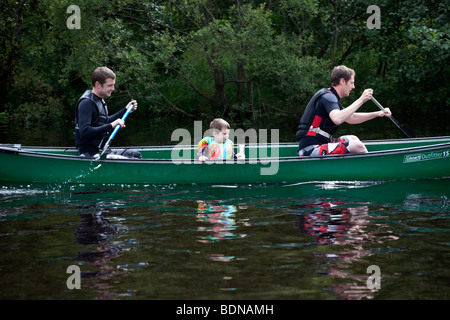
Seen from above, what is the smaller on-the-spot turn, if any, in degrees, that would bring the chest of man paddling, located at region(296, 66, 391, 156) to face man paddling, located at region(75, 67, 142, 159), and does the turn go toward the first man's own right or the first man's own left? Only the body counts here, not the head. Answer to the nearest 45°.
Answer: approximately 180°

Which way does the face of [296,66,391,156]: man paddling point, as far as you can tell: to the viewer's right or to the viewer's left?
to the viewer's right

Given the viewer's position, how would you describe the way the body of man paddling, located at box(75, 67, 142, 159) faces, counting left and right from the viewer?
facing to the right of the viewer

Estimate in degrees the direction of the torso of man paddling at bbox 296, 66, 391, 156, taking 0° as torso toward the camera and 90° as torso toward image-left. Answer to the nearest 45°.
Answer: approximately 270°

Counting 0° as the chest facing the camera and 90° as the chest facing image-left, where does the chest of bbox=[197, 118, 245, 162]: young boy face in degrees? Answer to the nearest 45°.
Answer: approximately 315°

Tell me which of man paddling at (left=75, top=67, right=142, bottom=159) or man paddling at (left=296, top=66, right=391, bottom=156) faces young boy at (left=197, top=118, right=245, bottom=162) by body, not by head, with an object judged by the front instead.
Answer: man paddling at (left=75, top=67, right=142, bottom=159)

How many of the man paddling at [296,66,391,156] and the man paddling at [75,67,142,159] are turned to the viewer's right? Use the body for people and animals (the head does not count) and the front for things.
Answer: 2

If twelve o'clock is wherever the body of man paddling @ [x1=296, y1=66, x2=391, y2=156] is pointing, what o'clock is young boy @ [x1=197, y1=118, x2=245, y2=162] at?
The young boy is roughly at 6 o'clock from the man paddling.
